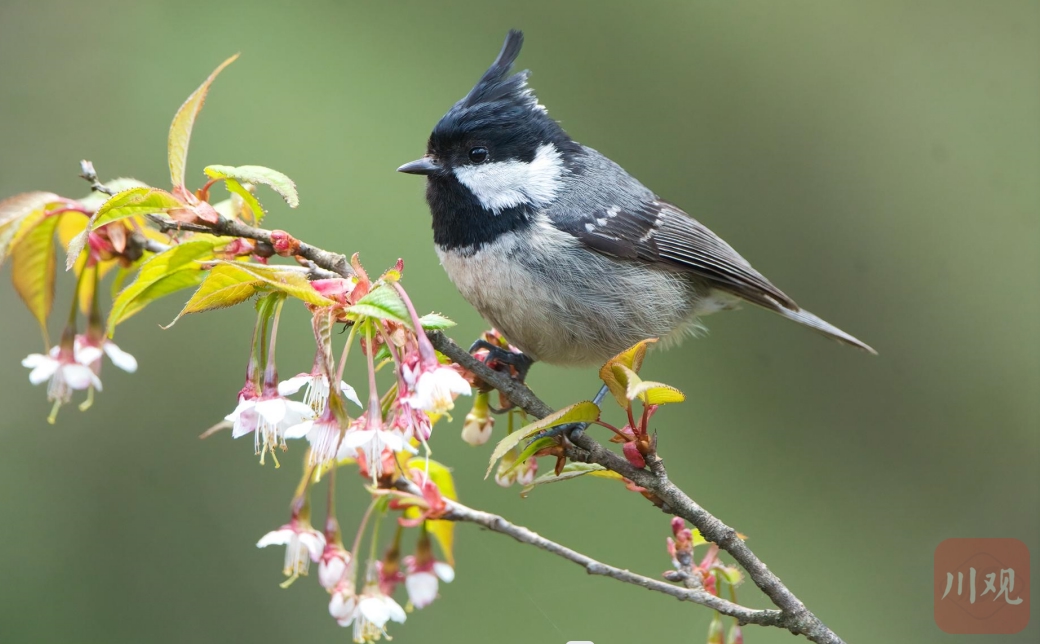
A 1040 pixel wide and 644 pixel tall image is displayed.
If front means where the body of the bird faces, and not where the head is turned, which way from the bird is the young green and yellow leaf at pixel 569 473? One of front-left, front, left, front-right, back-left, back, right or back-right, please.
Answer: left

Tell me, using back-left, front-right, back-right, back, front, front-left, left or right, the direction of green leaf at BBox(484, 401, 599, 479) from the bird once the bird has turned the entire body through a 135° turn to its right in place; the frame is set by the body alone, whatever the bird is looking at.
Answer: back-left

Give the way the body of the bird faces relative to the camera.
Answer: to the viewer's left

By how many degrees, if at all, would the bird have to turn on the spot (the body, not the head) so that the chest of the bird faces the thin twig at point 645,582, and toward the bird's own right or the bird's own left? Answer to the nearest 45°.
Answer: approximately 90° to the bird's own left

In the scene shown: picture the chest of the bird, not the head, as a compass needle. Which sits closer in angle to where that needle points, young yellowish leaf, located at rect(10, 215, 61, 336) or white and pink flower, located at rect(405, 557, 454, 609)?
the young yellowish leaf

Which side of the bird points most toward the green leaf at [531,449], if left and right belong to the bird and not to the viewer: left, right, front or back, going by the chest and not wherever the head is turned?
left

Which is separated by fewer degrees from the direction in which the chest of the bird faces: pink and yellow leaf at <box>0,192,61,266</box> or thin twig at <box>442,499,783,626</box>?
the pink and yellow leaf

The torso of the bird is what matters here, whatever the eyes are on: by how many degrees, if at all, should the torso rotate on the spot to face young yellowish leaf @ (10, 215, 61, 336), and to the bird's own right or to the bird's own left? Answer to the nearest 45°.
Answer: approximately 45° to the bird's own left
